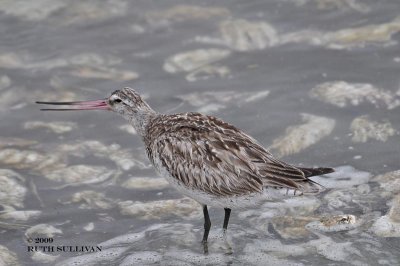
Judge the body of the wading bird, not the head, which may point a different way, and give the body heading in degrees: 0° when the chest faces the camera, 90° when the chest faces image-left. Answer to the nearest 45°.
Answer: approximately 90°
